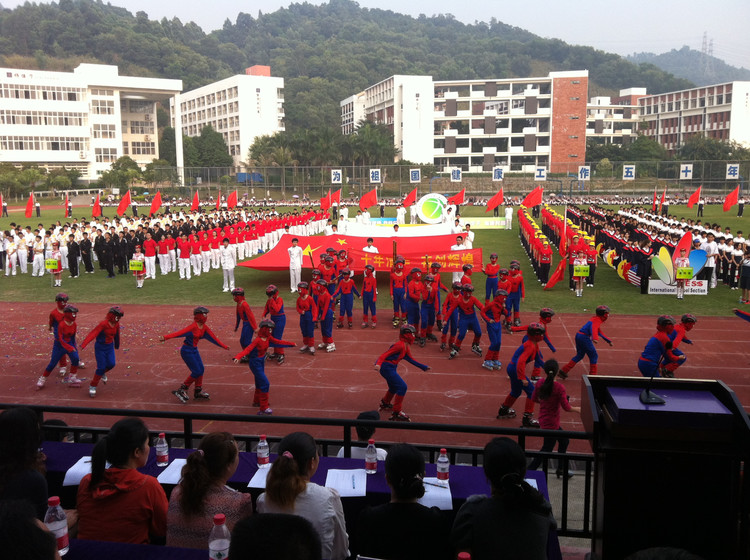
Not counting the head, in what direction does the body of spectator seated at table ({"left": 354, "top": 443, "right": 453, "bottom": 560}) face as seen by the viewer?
away from the camera

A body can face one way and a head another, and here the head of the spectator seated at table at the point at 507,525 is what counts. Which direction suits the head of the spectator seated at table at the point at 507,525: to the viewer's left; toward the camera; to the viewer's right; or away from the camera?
away from the camera

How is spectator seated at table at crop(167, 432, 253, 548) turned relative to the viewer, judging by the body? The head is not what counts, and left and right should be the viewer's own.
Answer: facing away from the viewer and to the right of the viewer

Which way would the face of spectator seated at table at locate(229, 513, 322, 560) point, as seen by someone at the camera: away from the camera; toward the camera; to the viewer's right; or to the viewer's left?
away from the camera

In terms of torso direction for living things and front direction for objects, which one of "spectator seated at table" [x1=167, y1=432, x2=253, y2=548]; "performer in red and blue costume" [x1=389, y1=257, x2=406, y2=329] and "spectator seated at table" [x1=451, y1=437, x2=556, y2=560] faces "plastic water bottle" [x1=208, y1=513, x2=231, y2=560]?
the performer in red and blue costume

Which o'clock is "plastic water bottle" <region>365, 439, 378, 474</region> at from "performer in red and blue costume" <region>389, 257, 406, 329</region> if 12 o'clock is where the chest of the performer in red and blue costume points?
The plastic water bottle is roughly at 12 o'clock from the performer in red and blue costume.

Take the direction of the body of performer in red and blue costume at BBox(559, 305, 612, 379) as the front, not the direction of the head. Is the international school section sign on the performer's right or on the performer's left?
on the performer's left

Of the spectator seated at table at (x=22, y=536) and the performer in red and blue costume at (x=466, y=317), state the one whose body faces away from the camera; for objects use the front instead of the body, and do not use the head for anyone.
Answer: the spectator seated at table

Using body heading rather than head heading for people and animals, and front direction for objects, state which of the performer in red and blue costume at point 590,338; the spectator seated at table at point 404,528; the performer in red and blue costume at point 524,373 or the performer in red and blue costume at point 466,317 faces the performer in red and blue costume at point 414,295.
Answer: the spectator seated at table

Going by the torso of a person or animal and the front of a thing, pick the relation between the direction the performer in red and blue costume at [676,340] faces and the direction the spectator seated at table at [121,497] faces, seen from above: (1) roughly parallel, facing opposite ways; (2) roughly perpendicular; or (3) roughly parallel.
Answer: roughly perpendicular

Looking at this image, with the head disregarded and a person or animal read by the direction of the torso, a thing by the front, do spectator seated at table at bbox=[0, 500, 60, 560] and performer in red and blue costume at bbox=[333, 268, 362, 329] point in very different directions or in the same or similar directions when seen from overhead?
very different directions
